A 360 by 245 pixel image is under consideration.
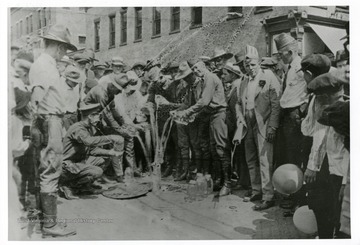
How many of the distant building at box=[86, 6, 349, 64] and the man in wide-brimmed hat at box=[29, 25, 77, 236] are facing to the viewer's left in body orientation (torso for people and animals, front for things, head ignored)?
0

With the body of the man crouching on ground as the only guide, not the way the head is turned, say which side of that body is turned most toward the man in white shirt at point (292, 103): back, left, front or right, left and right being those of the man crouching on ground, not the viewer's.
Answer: front

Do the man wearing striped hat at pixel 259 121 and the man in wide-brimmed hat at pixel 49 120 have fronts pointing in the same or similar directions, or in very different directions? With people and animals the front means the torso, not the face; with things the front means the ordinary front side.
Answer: very different directions

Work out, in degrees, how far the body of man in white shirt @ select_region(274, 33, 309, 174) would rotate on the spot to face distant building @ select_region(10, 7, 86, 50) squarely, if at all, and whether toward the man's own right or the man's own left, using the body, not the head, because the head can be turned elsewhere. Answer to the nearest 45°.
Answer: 0° — they already face it

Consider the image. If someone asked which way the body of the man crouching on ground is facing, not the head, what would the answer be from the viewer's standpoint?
to the viewer's right

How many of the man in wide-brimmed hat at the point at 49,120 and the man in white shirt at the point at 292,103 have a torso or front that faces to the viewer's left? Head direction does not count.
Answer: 1

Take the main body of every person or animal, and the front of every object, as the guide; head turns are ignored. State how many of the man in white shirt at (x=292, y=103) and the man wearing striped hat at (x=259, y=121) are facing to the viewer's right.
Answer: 0

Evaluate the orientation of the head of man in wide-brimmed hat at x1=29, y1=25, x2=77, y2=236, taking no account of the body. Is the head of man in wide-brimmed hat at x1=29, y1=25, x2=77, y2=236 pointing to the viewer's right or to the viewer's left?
to the viewer's right

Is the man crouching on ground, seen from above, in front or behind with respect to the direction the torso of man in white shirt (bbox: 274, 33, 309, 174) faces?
in front

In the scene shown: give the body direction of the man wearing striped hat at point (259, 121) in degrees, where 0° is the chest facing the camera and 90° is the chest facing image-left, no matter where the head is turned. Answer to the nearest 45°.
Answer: approximately 45°

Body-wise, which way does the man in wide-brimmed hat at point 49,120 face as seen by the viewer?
to the viewer's right
